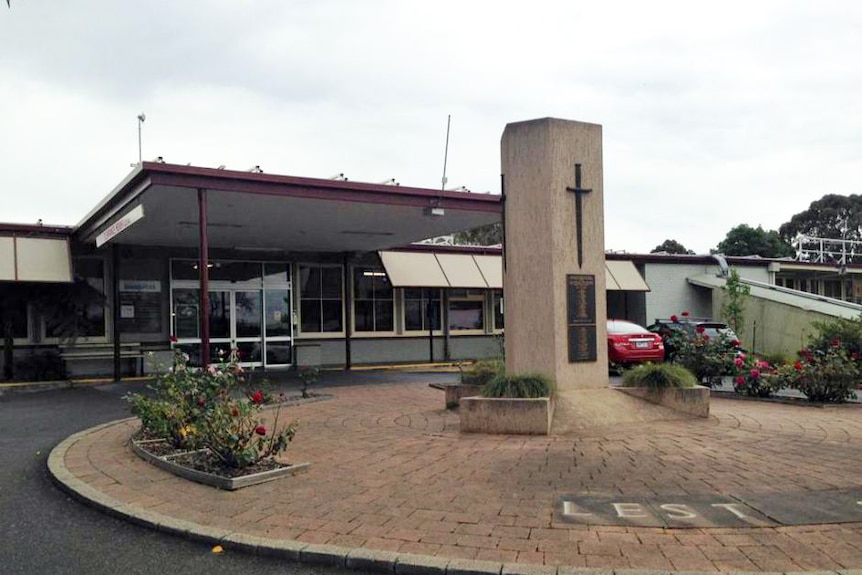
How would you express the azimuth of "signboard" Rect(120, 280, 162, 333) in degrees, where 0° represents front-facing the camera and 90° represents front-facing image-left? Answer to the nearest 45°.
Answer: approximately 0°

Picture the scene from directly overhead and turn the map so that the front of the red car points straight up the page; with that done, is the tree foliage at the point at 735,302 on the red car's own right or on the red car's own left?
on the red car's own right

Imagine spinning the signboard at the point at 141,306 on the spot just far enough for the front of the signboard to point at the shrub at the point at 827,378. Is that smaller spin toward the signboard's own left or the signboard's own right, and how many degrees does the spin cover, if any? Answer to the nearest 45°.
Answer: approximately 45° to the signboard's own left

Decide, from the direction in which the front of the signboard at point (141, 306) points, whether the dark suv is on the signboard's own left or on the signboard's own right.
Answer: on the signboard's own left

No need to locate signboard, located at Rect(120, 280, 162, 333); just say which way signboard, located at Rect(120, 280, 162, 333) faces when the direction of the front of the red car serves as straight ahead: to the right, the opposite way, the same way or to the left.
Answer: the opposite way

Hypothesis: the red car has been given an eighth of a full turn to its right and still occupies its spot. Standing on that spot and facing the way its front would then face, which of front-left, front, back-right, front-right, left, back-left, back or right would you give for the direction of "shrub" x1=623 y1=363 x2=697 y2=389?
back

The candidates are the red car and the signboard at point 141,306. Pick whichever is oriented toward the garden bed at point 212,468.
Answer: the signboard

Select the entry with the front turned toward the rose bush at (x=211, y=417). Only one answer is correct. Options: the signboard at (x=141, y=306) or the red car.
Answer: the signboard

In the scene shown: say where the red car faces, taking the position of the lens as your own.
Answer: facing away from the viewer and to the left of the viewer

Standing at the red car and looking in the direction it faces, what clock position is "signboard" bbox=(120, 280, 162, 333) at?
The signboard is roughly at 10 o'clock from the red car.

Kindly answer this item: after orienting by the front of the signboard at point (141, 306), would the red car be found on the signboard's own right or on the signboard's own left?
on the signboard's own left

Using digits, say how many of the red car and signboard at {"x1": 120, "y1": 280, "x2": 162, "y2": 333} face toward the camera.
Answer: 1

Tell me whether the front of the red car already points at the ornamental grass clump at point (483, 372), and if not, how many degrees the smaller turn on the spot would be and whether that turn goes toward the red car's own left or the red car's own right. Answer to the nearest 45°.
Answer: approximately 135° to the red car's own left
